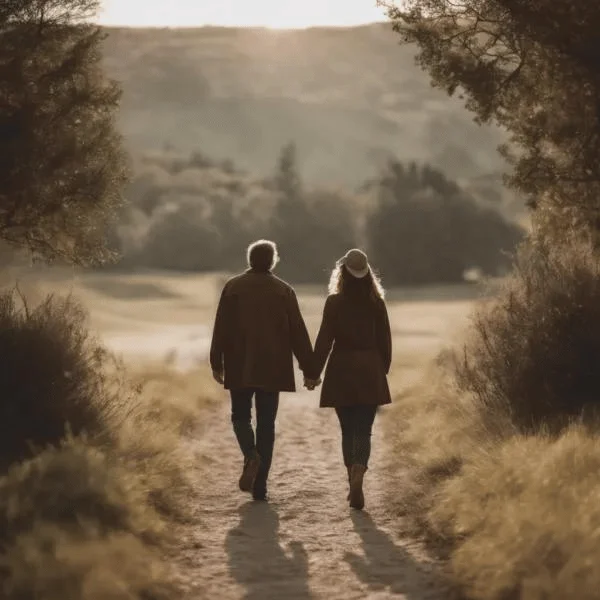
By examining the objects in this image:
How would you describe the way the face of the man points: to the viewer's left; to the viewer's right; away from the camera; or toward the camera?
away from the camera

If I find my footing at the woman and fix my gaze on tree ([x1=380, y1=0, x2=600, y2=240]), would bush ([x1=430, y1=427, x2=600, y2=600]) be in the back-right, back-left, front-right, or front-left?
back-right

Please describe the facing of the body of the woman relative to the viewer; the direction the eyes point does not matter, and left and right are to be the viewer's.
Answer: facing away from the viewer

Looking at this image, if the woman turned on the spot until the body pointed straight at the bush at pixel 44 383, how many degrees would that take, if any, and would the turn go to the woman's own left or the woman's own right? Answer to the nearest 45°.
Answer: approximately 90° to the woman's own left

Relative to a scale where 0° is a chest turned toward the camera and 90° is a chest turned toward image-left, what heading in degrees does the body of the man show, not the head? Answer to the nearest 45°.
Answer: approximately 180°

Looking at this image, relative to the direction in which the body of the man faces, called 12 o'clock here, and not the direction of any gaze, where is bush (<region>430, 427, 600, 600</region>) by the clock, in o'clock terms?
The bush is roughly at 5 o'clock from the man.

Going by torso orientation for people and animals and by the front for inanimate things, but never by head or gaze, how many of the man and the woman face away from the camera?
2

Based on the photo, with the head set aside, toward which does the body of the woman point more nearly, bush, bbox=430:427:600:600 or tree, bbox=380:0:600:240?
the tree
